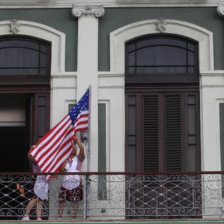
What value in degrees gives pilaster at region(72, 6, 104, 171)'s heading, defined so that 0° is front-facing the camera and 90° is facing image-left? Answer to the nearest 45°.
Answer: approximately 0°

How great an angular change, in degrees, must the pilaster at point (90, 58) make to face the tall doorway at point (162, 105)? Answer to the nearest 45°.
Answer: approximately 90° to its left

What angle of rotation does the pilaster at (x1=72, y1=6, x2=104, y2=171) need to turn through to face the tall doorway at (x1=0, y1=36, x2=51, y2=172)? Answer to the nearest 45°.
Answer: approximately 90° to its right
